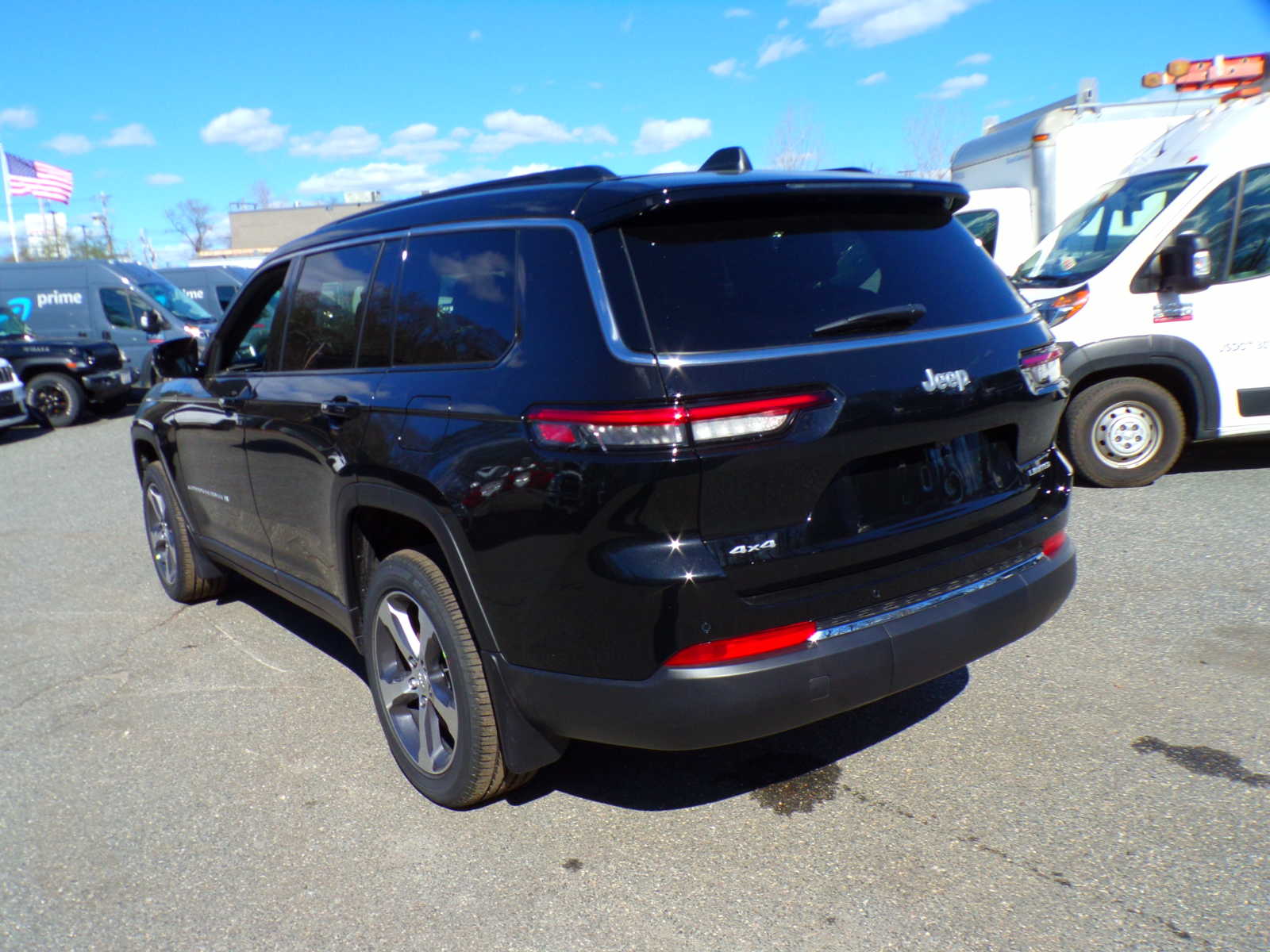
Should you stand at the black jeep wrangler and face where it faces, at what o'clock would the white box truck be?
The white box truck is roughly at 12 o'clock from the black jeep wrangler.

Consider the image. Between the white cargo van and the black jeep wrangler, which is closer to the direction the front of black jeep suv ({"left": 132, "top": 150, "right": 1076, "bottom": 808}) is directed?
the black jeep wrangler

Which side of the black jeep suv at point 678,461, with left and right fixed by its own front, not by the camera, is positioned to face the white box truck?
right

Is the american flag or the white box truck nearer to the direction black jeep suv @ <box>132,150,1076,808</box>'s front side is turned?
the american flag

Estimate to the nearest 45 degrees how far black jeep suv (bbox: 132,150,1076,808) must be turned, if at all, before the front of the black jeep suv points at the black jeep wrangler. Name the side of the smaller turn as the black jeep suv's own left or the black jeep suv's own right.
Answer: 0° — it already faces it

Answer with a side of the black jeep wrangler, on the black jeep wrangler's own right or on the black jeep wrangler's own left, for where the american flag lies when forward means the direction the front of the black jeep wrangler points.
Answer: on the black jeep wrangler's own left

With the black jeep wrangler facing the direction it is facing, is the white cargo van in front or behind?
in front

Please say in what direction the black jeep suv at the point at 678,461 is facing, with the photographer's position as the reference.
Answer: facing away from the viewer and to the left of the viewer

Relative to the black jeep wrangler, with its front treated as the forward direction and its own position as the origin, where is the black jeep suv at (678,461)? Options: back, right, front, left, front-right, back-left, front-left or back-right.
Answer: front-right

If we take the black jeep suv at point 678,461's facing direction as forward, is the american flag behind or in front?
in front
